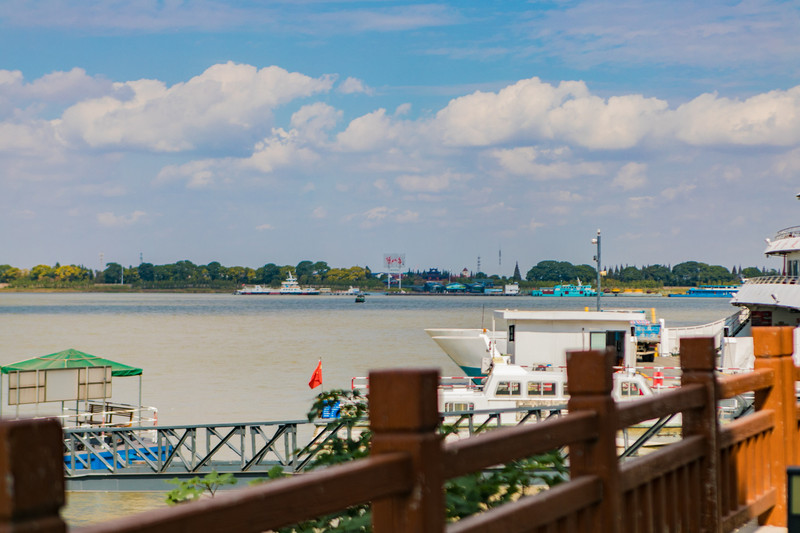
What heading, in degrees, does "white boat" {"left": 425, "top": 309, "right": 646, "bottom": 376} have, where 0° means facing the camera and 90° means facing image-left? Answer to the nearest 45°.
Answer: approximately 90°

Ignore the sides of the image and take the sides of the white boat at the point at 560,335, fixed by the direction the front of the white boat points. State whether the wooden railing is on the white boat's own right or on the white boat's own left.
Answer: on the white boat's own left

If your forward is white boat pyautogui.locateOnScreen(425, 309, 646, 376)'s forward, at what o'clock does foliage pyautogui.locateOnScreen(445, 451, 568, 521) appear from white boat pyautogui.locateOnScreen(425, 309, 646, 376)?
The foliage is roughly at 9 o'clock from the white boat.

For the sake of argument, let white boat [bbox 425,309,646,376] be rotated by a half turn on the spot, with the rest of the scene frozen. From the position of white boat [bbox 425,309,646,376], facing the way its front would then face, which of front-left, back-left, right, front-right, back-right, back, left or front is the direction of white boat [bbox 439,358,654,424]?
right
